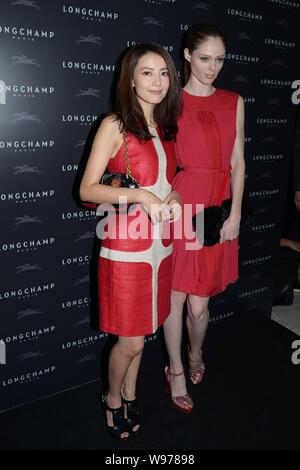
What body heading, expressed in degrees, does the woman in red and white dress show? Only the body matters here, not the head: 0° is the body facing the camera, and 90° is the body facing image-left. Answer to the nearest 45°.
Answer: approximately 315°
